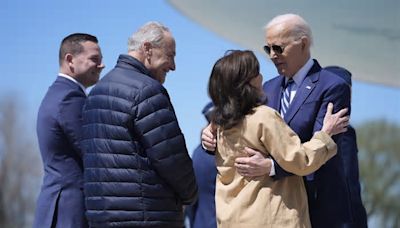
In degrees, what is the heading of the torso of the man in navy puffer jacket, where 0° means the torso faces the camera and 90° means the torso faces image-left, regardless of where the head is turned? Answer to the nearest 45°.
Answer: approximately 225°

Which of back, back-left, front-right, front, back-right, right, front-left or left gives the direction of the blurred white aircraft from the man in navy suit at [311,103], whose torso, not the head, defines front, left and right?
back-right

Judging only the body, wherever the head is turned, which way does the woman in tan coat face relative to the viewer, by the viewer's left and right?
facing away from the viewer and to the right of the viewer

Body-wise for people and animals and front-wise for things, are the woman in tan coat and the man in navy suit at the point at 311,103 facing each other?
yes

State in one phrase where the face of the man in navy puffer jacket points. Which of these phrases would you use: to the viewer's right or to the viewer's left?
to the viewer's right

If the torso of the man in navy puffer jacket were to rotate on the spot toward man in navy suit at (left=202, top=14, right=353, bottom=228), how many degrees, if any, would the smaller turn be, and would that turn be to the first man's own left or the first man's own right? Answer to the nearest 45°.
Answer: approximately 45° to the first man's own right

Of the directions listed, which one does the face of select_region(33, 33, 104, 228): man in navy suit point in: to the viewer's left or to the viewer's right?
to the viewer's right

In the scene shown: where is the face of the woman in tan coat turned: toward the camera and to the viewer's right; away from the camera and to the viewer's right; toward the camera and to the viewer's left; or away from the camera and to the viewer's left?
away from the camera and to the viewer's right

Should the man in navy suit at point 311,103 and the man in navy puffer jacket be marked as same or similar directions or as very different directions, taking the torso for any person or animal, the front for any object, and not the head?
very different directions
